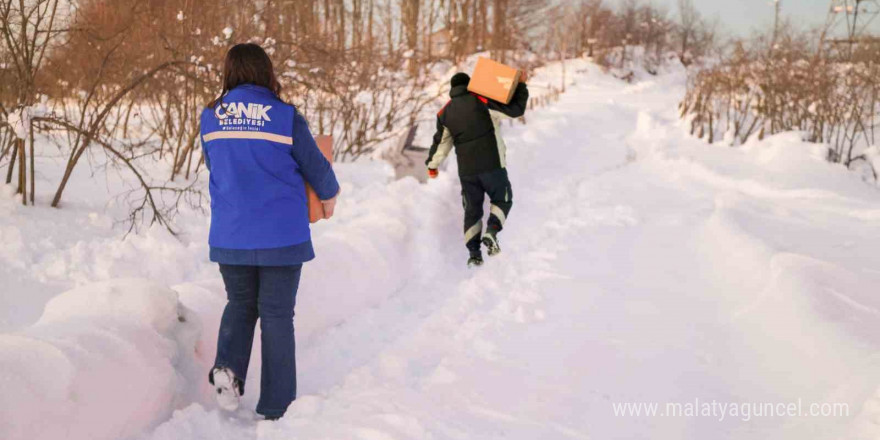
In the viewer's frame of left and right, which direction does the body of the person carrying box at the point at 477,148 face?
facing away from the viewer

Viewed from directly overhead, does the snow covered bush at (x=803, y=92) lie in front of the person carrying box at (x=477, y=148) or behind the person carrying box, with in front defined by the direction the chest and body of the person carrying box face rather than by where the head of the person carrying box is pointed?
in front

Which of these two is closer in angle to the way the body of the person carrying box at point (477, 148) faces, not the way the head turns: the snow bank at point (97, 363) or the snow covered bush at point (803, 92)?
the snow covered bush

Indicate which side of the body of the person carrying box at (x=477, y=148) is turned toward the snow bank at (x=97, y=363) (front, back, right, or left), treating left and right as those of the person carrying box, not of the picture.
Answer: back

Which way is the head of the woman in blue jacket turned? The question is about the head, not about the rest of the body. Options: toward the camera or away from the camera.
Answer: away from the camera
